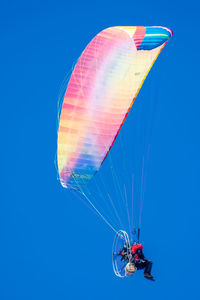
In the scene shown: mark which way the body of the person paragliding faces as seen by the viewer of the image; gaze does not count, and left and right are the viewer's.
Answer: facing to the right of the viewer
